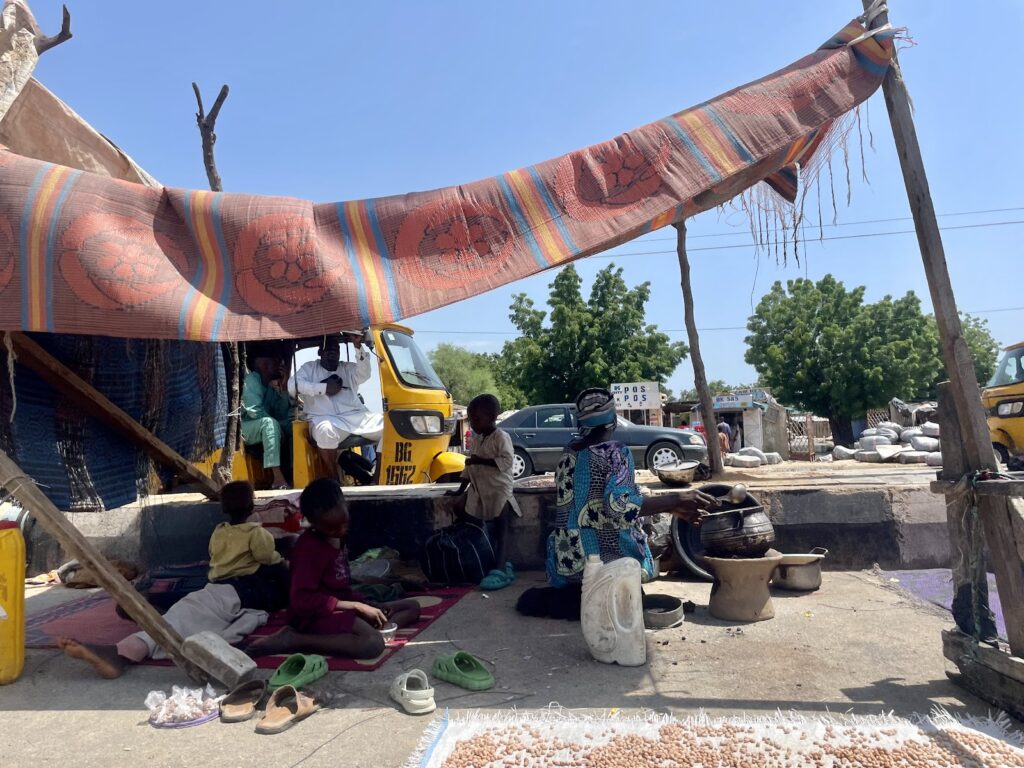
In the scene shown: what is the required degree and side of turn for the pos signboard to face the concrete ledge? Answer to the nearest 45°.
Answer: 0° — it already faces it

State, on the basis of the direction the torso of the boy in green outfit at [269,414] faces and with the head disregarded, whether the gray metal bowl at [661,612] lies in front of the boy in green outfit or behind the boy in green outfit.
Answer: in front

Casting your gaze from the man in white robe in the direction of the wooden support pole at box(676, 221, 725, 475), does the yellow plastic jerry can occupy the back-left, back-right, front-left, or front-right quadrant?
back-right

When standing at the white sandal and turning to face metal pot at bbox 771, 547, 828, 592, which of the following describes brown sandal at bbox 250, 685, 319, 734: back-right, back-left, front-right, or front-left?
back-left

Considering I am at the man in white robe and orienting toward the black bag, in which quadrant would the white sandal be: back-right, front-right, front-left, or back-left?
front-right

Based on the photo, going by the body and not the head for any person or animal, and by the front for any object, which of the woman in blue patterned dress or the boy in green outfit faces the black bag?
the boy in green outfit

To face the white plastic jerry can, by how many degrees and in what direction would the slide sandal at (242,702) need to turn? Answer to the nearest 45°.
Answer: approximately 45° to its right

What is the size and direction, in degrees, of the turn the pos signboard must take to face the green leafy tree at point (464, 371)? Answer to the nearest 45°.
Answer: approximately 135° to its right

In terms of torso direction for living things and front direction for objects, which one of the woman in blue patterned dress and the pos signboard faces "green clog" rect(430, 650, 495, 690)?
the pos signboard

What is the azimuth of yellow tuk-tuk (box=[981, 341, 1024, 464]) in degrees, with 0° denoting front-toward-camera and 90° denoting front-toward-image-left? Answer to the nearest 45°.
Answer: approximately 45°

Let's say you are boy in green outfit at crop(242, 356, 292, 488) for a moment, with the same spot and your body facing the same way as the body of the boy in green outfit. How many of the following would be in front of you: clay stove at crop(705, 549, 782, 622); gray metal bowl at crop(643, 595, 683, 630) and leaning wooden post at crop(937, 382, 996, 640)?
3

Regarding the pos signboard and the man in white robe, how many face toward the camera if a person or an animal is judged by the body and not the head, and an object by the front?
2

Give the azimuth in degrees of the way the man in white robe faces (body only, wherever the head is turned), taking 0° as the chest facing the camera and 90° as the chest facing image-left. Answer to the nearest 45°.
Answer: approximately 0°

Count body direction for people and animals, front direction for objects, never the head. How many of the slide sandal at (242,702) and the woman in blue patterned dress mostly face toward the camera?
0

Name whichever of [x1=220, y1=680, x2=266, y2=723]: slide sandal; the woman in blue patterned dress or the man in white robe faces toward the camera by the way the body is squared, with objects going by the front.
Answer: the man in white robe

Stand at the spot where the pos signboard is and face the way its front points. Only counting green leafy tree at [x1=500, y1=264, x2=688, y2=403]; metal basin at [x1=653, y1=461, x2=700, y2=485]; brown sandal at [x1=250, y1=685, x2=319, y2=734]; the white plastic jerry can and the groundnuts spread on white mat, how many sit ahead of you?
4

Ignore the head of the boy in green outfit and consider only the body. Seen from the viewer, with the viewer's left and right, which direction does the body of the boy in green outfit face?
facing the viewer and to the right of the viewer

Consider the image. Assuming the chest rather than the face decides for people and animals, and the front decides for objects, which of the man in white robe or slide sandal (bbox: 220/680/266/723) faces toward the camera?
the man in white robe

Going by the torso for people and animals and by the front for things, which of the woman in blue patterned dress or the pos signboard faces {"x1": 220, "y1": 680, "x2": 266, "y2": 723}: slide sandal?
the pos signboard
